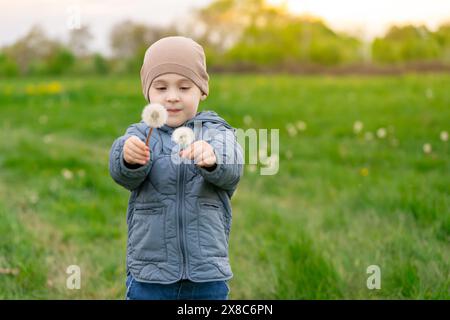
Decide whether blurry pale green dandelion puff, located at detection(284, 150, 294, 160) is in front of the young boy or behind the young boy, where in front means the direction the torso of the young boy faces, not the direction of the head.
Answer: behind

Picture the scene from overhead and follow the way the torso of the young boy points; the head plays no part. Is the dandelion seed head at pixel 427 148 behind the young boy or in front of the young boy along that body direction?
behind

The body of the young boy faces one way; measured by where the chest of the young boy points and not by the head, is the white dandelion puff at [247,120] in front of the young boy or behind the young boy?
behind

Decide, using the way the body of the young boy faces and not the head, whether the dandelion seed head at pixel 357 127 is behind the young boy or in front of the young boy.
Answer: behind

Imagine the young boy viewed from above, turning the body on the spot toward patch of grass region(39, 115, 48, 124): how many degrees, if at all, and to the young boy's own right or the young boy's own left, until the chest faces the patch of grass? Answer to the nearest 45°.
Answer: approximately 180°

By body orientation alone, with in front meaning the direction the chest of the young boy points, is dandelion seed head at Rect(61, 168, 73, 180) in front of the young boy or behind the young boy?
behind

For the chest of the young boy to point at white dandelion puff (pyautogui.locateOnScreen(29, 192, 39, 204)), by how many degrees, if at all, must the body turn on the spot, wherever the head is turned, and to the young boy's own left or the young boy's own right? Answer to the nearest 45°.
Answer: approximately 180°

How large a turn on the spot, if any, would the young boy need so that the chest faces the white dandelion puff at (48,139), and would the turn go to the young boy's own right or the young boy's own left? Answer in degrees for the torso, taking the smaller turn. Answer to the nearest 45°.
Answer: approximately 180°

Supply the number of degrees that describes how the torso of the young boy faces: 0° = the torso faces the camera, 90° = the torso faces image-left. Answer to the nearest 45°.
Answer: approximately 0°

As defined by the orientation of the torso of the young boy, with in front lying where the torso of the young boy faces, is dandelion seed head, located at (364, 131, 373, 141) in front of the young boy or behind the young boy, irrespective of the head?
behind
